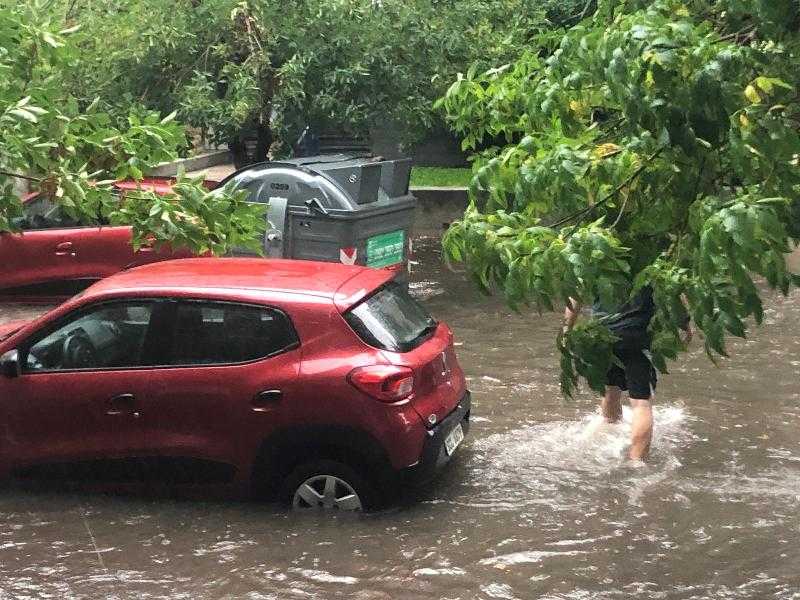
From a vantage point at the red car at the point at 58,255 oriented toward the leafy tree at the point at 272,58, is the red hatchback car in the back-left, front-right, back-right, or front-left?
back-right

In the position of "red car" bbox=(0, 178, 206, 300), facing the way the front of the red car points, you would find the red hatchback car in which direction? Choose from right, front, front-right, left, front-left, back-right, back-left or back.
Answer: left

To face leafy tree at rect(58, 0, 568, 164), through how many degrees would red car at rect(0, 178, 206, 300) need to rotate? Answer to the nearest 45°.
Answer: approximately 135° to its right

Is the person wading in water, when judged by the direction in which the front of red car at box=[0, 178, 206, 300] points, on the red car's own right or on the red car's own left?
on the red car's own left

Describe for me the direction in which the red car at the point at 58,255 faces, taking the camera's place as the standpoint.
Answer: facing to the left of the viewer

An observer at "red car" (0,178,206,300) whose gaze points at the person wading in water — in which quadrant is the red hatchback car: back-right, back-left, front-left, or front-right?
front-right
